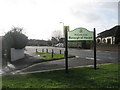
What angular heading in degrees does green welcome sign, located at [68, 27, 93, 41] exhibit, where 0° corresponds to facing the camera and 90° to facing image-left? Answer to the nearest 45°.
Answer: approximately 0°

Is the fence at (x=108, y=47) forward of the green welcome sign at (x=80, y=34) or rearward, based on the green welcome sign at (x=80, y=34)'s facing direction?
rearward

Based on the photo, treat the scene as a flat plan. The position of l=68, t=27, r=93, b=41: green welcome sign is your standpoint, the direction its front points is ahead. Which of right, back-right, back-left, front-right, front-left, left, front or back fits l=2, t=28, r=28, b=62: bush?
back-right
